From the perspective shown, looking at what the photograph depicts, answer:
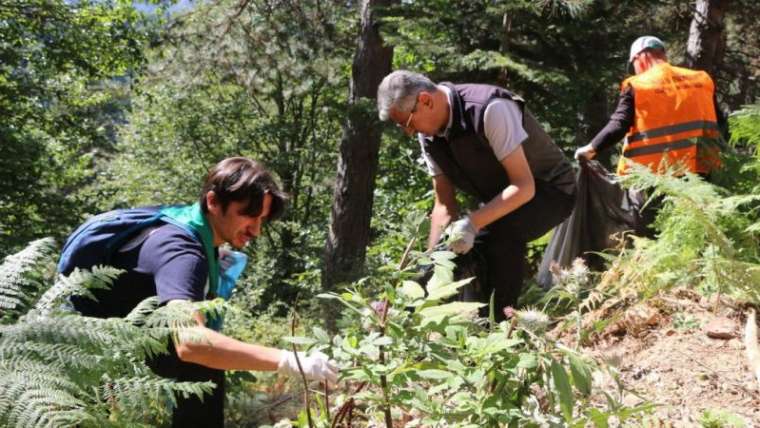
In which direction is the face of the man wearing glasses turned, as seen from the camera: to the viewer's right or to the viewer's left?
to the viewer's left

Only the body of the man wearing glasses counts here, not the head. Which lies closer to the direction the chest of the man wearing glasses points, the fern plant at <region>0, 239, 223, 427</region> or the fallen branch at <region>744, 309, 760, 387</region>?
the fern plant

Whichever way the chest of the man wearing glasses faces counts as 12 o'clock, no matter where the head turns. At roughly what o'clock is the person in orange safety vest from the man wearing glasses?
The person in orange safety vest is roughly at 4 o'clock from the man wearing glasses.

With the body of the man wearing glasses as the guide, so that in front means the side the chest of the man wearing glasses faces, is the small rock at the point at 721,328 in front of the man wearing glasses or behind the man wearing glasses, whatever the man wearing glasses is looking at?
behind

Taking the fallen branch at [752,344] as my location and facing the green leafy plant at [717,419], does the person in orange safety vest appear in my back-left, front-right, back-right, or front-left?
back-right

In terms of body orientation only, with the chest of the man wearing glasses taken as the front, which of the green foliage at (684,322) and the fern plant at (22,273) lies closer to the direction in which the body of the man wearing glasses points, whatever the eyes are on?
the fern plant

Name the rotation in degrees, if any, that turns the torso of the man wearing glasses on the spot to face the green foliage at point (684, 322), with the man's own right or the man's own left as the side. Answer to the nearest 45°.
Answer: approximately 180°

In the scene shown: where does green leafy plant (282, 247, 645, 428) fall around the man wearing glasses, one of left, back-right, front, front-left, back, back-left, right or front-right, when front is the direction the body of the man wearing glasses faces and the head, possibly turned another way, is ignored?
left

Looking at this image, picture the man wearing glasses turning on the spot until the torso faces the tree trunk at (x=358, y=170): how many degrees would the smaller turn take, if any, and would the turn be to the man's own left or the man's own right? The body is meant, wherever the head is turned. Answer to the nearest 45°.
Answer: approximately 90° to the man's own right

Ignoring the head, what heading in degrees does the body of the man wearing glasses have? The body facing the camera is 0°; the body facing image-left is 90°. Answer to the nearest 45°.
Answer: approximately 90°
